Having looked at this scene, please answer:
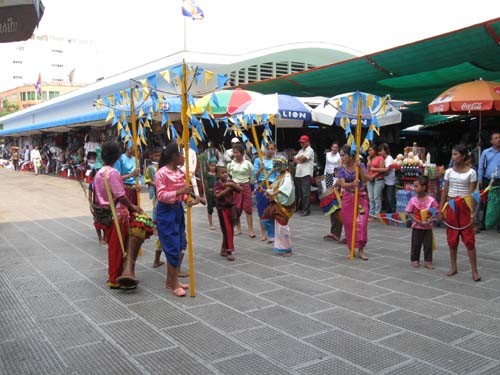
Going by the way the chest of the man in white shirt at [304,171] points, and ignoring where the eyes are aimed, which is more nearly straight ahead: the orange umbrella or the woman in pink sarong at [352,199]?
the woman in pink sarong

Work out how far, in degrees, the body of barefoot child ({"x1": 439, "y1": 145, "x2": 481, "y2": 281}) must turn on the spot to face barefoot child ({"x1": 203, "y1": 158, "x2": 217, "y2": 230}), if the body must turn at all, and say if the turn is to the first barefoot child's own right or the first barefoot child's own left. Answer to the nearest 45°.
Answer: approximately 135° to the first barefoot child's own right

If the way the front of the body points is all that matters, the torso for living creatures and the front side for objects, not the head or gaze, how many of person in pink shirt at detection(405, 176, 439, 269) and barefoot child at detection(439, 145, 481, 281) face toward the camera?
2

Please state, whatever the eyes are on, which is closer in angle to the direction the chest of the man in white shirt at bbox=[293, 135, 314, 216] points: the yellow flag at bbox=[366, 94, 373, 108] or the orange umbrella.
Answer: the yellow flag

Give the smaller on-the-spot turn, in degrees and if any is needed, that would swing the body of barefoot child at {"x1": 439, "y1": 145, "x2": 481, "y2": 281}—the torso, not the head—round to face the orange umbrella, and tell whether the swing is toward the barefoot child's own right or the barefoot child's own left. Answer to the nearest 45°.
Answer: approximately 180°

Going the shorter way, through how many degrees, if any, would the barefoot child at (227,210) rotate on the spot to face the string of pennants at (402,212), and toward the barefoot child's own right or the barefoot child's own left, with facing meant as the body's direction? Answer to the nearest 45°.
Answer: approximately 45° to the barefoot child's own left

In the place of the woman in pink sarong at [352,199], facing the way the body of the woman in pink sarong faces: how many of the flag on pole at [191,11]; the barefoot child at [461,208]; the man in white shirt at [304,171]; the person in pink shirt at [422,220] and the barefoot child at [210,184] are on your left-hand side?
2

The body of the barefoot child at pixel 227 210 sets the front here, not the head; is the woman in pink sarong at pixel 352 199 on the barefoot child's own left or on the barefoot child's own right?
on the barefoot child's own left

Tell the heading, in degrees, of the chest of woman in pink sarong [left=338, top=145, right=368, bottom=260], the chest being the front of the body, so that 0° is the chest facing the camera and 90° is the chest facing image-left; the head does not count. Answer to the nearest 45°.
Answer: approximately 45°

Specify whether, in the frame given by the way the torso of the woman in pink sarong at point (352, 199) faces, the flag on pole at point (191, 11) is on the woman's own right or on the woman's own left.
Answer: on the woman's own right

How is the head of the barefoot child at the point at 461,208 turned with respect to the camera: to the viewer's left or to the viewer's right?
to the viewer's left
